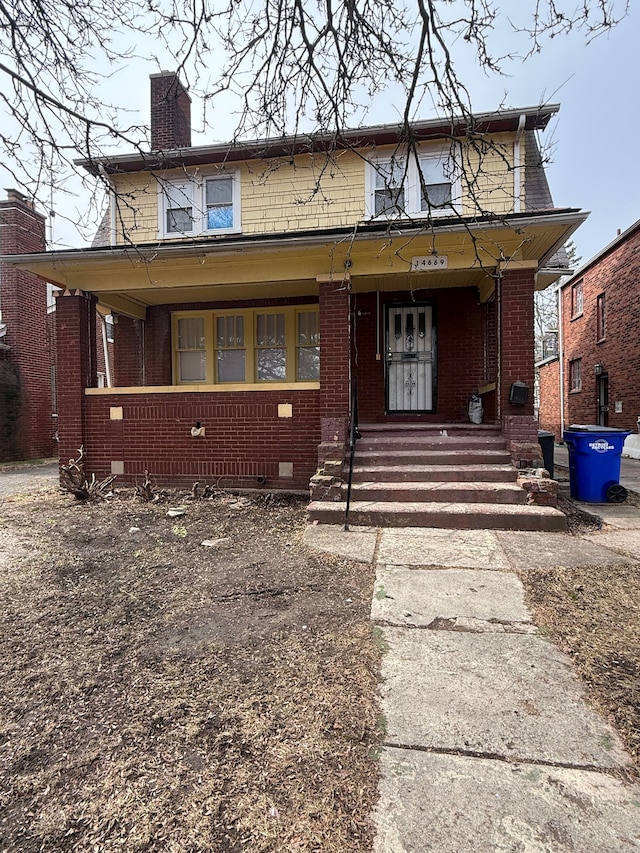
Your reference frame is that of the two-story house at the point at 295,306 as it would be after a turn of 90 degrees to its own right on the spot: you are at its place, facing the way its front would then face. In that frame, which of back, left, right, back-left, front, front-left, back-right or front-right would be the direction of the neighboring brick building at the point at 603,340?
back-right

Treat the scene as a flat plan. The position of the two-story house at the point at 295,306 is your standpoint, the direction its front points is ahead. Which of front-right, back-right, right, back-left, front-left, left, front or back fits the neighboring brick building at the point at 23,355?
back-right

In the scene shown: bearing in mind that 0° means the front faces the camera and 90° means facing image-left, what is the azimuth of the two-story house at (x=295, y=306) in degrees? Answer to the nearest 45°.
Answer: approximately 0°

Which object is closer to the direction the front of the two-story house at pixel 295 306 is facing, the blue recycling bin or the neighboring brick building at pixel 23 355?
the blue recycling bin

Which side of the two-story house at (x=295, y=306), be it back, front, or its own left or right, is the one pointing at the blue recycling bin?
left
